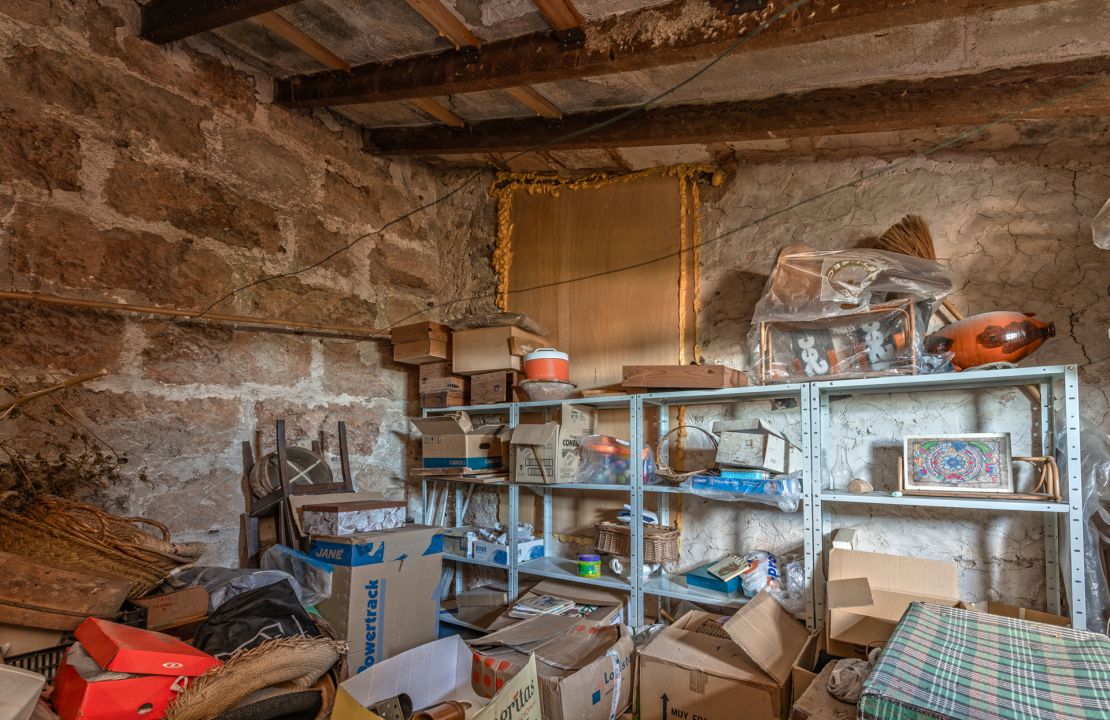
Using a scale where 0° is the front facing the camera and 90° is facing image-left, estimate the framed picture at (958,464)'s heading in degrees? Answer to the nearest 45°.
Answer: approximately 0°

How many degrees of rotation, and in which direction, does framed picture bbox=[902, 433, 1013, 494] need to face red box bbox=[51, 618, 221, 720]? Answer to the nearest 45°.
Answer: approximately 45° to its right

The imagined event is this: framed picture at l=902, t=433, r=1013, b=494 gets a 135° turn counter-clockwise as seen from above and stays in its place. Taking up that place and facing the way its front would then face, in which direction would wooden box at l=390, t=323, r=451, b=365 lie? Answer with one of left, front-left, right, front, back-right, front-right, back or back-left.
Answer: back-left

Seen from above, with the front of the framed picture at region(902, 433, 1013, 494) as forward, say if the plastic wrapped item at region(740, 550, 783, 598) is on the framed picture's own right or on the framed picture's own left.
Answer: on the framed picture's own right

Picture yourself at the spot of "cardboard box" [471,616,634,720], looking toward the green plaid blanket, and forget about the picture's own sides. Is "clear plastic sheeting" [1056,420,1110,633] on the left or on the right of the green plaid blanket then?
left

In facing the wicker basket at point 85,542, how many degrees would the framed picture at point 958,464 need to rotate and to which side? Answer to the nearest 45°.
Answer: approximately 45° to its right

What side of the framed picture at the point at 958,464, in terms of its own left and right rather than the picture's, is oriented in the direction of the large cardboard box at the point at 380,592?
right

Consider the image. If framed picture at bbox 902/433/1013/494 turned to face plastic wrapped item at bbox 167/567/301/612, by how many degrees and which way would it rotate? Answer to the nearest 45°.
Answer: approximately 45° to its right

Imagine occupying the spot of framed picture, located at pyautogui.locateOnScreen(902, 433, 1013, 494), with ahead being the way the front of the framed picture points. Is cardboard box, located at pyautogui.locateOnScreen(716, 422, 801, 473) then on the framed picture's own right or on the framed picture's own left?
on the framed picture's own right

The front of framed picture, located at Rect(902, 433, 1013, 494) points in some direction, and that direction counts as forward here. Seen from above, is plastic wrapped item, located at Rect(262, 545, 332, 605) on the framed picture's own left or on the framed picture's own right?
on the framed picture's own right

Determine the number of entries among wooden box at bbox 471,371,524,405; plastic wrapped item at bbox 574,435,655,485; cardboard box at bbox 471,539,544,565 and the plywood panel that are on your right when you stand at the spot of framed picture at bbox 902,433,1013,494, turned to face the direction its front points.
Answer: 4

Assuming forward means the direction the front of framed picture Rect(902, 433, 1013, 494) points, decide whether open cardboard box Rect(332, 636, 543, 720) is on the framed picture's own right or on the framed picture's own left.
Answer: on the framed picture's own right

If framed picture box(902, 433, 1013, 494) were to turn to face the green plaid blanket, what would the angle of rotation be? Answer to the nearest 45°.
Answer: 0° — it already faces it
